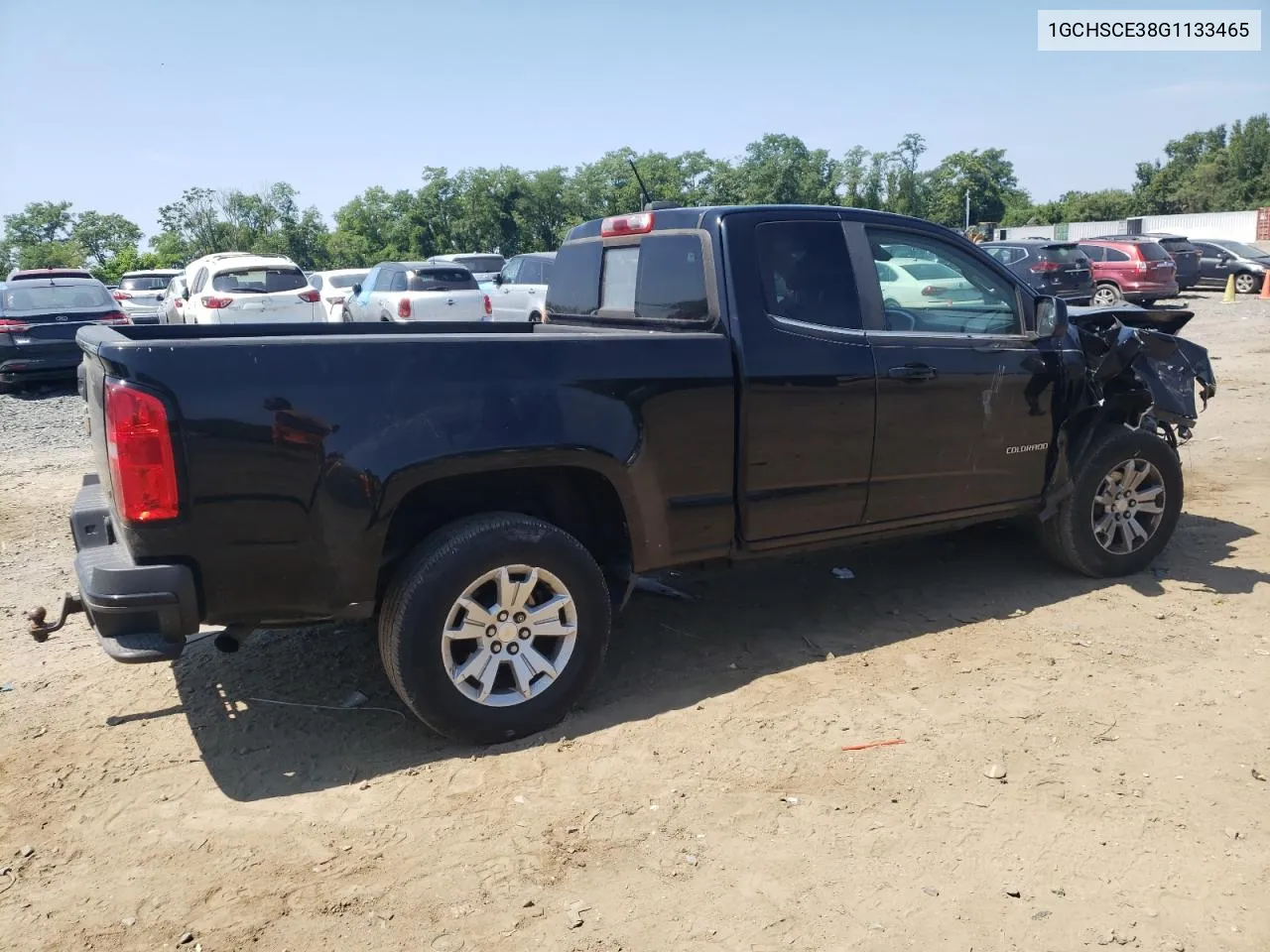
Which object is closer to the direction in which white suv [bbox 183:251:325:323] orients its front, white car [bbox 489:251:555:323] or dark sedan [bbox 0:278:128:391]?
the white car

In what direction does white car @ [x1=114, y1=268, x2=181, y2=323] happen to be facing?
away from the camera

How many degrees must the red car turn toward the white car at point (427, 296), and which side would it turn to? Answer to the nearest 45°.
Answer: approximately 90° to its left

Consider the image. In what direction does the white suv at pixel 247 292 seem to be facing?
away from the camera

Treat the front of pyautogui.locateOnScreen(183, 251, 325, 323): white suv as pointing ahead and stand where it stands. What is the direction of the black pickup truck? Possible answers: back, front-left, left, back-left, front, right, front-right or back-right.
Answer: back

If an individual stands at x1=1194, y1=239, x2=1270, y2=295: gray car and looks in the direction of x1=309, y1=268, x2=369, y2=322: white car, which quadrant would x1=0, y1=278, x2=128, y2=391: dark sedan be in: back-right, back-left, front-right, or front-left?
front-left

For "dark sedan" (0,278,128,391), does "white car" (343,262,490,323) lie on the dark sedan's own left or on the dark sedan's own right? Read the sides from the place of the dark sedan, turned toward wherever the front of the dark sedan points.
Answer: on the dark sedan's own right

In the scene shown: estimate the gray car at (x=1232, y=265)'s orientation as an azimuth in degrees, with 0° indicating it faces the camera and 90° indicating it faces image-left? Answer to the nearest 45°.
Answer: approximately 315°

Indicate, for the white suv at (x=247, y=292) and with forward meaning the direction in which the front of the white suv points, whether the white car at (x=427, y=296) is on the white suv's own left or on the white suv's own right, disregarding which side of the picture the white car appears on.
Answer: on the white suv's own right

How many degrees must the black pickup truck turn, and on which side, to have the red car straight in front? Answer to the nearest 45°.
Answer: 0° — it already faces it

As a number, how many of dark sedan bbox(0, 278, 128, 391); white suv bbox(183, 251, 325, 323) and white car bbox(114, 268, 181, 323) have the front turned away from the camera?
3
